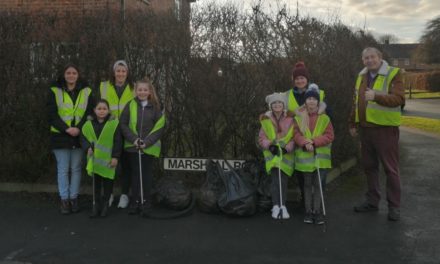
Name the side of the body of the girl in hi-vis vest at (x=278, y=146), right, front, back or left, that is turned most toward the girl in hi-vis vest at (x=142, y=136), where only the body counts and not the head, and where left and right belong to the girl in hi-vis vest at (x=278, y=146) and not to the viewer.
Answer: right

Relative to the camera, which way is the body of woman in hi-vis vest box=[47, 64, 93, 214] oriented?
toward the camera

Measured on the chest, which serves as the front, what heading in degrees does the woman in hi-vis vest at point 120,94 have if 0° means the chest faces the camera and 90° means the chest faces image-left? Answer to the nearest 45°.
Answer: approximately 0°

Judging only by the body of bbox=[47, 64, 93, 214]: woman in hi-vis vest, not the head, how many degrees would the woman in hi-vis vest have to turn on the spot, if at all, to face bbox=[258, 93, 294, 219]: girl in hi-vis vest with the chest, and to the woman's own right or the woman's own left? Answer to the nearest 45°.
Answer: approximately 45° to the woman's own left

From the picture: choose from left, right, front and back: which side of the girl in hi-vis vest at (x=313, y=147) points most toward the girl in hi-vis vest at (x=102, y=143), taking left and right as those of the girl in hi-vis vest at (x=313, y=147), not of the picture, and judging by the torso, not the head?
right

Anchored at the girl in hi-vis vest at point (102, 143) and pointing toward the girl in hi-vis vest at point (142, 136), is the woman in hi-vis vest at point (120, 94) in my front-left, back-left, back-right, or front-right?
front-left

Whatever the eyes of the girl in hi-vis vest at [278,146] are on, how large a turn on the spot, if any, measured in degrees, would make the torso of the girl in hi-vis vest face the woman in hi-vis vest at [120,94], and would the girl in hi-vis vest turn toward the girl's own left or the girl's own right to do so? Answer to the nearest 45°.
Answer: approximately 90° to the girl's own right

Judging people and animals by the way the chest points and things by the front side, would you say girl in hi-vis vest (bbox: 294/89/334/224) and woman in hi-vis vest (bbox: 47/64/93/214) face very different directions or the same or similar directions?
same or similar directions

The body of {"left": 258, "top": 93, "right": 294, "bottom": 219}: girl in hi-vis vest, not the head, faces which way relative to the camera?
toward the camera

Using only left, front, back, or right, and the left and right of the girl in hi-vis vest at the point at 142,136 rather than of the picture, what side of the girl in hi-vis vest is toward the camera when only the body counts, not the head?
front

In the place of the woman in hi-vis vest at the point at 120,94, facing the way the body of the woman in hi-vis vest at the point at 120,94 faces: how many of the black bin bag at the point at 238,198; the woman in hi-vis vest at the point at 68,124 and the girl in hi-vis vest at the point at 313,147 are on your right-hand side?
1

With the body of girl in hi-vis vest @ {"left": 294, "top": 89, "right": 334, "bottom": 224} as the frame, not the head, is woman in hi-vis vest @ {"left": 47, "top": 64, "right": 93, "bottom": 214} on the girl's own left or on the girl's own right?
on the girl's own right

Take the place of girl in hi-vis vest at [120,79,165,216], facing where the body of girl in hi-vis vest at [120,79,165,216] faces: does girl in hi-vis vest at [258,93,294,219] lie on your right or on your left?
on your left
